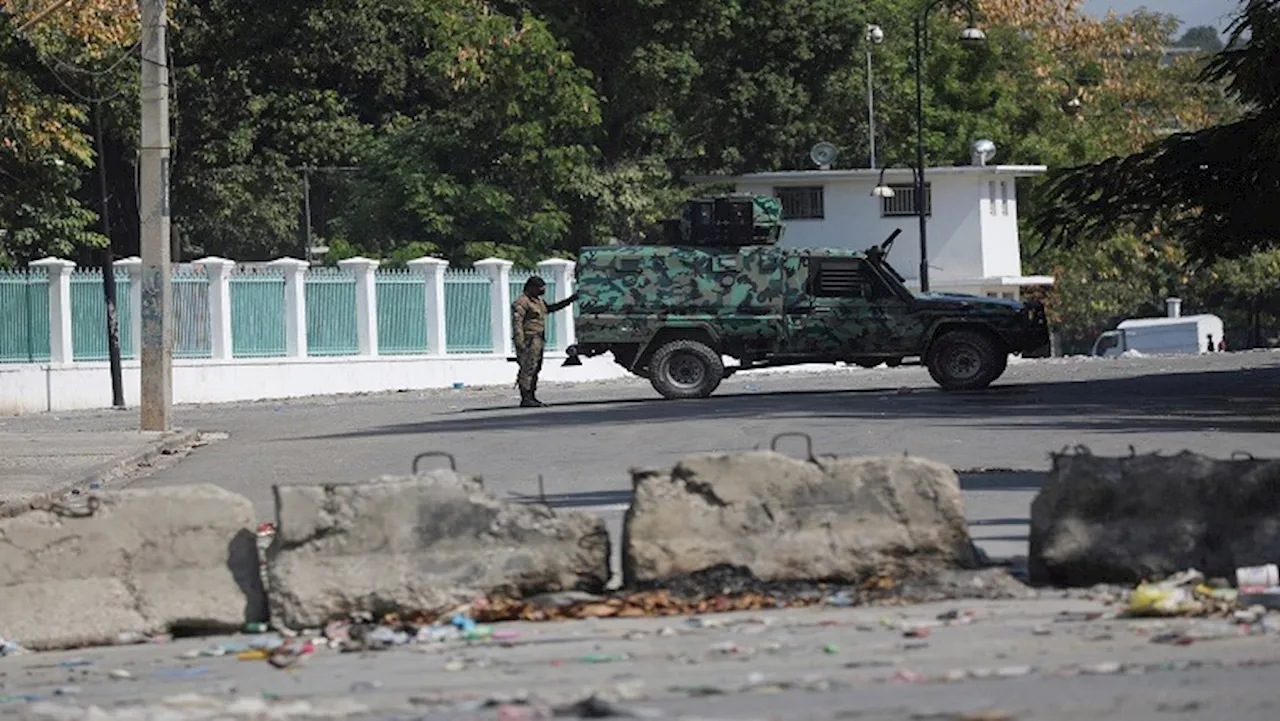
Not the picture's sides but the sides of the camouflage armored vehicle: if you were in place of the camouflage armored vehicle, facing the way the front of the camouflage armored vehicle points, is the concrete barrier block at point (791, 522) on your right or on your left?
on your right

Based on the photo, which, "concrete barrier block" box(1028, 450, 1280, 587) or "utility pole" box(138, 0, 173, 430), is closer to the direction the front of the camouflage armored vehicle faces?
the concrete barrier block

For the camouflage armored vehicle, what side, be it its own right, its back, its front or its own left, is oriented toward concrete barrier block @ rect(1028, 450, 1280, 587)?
right

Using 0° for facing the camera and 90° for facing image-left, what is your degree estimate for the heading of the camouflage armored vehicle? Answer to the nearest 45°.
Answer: approximately 270°

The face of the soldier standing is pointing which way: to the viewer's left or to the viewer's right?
to the viewer's right

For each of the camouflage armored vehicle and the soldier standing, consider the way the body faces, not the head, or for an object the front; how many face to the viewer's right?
2

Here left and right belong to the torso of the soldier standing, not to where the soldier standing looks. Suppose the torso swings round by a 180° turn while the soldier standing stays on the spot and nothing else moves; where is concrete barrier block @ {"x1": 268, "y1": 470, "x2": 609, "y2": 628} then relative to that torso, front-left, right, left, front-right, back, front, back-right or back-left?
left

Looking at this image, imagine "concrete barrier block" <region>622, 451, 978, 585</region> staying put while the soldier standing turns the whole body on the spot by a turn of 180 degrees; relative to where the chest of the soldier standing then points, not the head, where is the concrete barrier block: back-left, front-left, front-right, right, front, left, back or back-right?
left

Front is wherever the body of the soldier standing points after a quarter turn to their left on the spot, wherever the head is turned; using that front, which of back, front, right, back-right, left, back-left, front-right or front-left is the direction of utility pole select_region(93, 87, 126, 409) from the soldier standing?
front-left

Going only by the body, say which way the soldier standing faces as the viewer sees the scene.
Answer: to the viewer's right

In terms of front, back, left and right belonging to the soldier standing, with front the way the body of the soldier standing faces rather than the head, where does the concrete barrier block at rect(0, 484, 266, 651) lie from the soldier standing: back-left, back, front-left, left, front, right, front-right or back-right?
right

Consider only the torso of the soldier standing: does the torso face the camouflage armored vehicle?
yes
